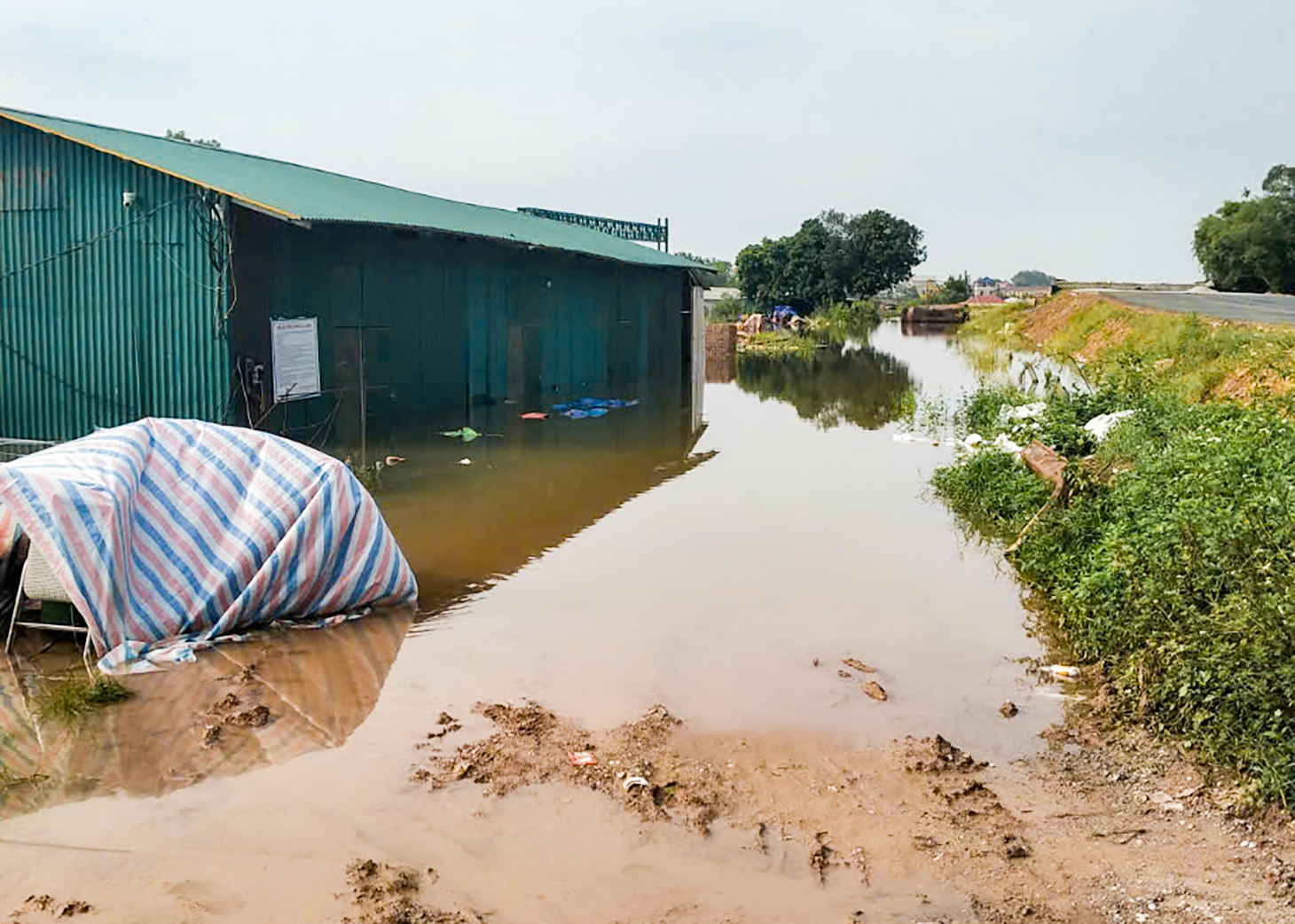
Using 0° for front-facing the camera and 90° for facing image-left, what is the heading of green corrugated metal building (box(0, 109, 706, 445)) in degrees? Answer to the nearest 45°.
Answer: approximately 315°

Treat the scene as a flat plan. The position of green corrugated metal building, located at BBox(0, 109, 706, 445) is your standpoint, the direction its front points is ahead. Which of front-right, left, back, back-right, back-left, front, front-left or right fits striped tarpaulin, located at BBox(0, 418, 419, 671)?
front-right
